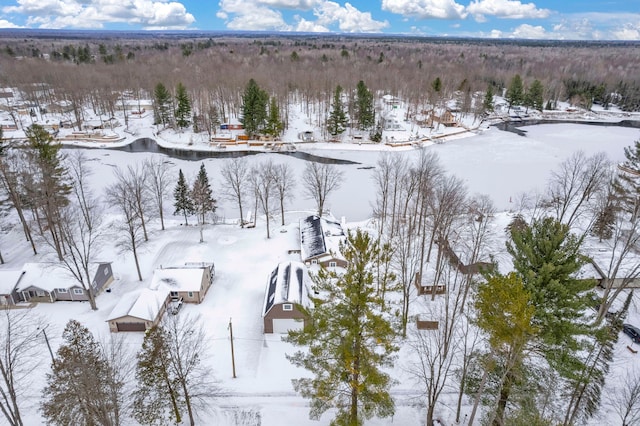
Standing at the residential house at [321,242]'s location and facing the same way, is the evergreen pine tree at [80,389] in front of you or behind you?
in front

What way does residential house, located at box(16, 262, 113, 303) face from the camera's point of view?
toward the camera

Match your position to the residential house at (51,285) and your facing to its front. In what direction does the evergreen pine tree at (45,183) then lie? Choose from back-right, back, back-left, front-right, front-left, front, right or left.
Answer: back

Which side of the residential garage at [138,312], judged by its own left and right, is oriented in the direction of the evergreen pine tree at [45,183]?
back

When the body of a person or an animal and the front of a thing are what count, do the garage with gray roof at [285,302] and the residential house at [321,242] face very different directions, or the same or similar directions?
same or similar directions

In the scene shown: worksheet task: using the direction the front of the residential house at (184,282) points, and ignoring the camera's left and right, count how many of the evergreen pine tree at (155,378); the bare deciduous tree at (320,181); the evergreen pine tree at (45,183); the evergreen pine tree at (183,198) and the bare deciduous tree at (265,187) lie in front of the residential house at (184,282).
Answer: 1

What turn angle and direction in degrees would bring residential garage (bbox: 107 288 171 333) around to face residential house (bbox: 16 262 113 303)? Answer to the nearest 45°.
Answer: approximately 135° to its right

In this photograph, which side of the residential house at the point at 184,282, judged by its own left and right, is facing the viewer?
front

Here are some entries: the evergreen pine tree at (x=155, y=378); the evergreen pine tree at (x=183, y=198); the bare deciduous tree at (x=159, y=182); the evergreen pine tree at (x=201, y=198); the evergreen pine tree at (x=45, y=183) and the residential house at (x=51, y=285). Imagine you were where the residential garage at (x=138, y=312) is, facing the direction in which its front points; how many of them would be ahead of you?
1

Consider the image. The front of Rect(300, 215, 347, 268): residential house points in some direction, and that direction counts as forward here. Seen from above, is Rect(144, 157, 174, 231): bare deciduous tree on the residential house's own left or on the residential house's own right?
on the residential house's own right

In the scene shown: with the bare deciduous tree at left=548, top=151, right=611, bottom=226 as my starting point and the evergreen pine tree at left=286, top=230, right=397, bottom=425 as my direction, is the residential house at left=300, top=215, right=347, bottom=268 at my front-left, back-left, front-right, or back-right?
front-right

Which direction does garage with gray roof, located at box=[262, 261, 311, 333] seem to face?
toward the camera

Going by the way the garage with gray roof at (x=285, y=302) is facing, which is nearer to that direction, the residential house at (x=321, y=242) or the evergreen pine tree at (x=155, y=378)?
the evergreen pine tree

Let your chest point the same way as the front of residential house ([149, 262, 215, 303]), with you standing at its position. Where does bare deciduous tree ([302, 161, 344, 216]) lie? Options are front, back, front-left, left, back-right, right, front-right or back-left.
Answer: back-left

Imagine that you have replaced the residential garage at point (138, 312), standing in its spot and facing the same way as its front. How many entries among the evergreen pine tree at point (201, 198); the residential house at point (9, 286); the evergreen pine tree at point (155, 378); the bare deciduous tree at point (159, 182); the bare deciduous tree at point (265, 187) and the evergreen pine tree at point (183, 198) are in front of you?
1
